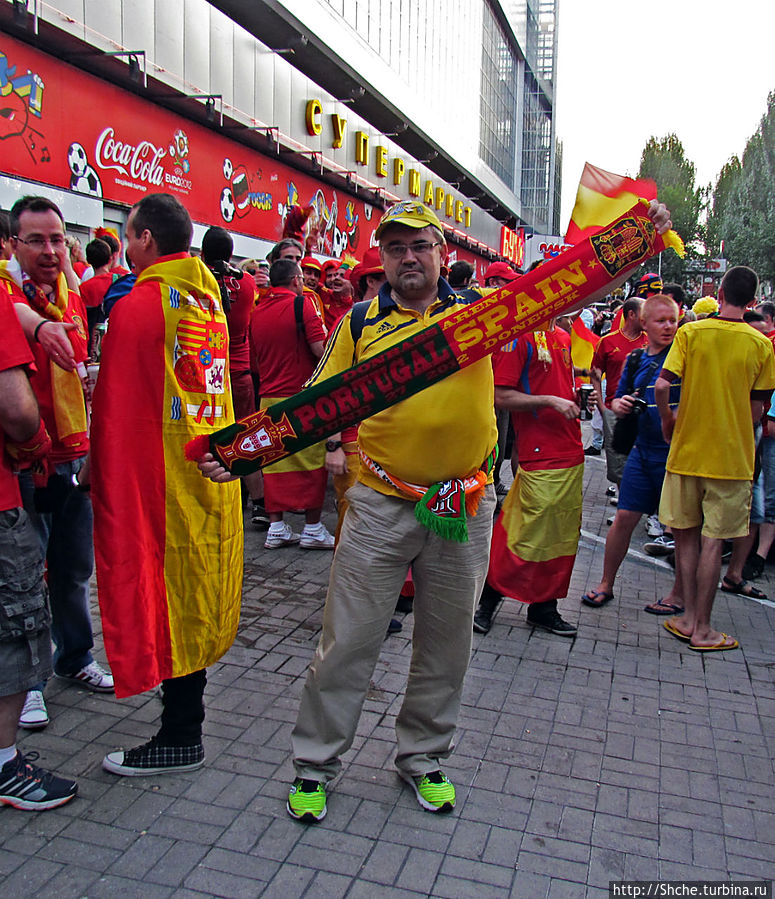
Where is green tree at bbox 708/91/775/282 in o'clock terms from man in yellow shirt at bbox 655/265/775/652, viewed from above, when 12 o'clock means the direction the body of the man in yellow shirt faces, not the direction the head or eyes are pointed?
The green tree is roughly at 12 o'clock from the man in yellow shirt.

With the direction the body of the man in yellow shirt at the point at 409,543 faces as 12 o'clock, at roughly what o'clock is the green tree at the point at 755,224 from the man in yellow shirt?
The green tree is roughly at 7 o'clock from the man in yellow shirt.

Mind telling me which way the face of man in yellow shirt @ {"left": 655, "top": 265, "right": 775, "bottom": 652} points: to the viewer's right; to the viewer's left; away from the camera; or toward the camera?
away from the camera

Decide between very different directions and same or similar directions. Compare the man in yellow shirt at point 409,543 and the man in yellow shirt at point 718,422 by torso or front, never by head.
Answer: very different directions

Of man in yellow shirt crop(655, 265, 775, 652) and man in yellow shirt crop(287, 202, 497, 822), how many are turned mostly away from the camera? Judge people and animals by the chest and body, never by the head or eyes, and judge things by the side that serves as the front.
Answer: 1

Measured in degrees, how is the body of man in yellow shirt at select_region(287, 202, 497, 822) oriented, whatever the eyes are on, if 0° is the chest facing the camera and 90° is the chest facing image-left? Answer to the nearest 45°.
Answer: approximately 0°

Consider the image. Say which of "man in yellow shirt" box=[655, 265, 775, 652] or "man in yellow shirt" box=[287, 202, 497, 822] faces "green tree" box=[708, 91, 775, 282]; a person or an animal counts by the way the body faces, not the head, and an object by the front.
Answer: "man in yellow shirt" box=[655, 265, 775, 652]

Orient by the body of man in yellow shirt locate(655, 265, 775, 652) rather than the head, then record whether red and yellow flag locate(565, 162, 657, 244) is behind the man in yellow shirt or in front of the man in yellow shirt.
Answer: behind

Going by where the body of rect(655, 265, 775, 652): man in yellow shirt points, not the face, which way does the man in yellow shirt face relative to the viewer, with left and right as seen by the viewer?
facing away from the viewer

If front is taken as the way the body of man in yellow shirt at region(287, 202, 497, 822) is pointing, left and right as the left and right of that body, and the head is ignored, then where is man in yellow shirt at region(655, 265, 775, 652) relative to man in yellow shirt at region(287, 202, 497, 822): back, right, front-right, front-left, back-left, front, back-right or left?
back-left
